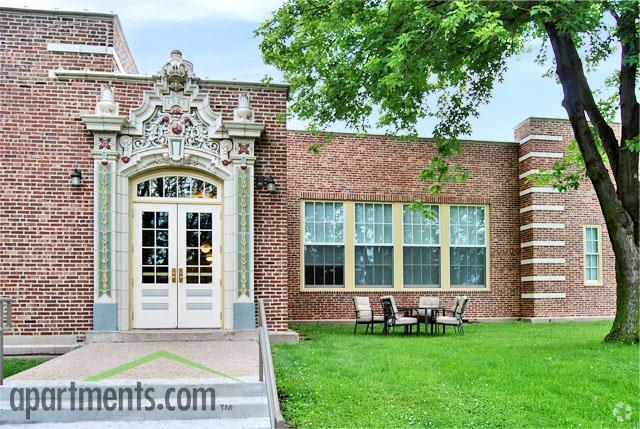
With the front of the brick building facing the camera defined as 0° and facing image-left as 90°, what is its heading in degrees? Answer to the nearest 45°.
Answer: approximately 0°
